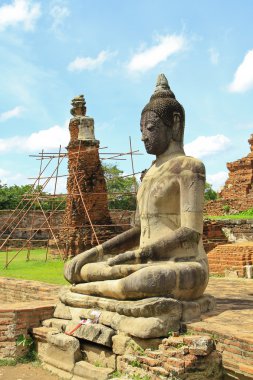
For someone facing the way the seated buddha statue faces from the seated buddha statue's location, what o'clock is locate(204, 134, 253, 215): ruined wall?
The ruined wall is roughly at 5 o'clock from the seated buddha statue.

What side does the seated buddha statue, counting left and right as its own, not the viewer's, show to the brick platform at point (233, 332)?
left

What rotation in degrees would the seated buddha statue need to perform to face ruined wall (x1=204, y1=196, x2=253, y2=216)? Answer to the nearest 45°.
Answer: approximately 135° to its right

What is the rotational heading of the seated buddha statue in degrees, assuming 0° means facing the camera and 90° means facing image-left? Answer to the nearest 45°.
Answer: approximately 45°
